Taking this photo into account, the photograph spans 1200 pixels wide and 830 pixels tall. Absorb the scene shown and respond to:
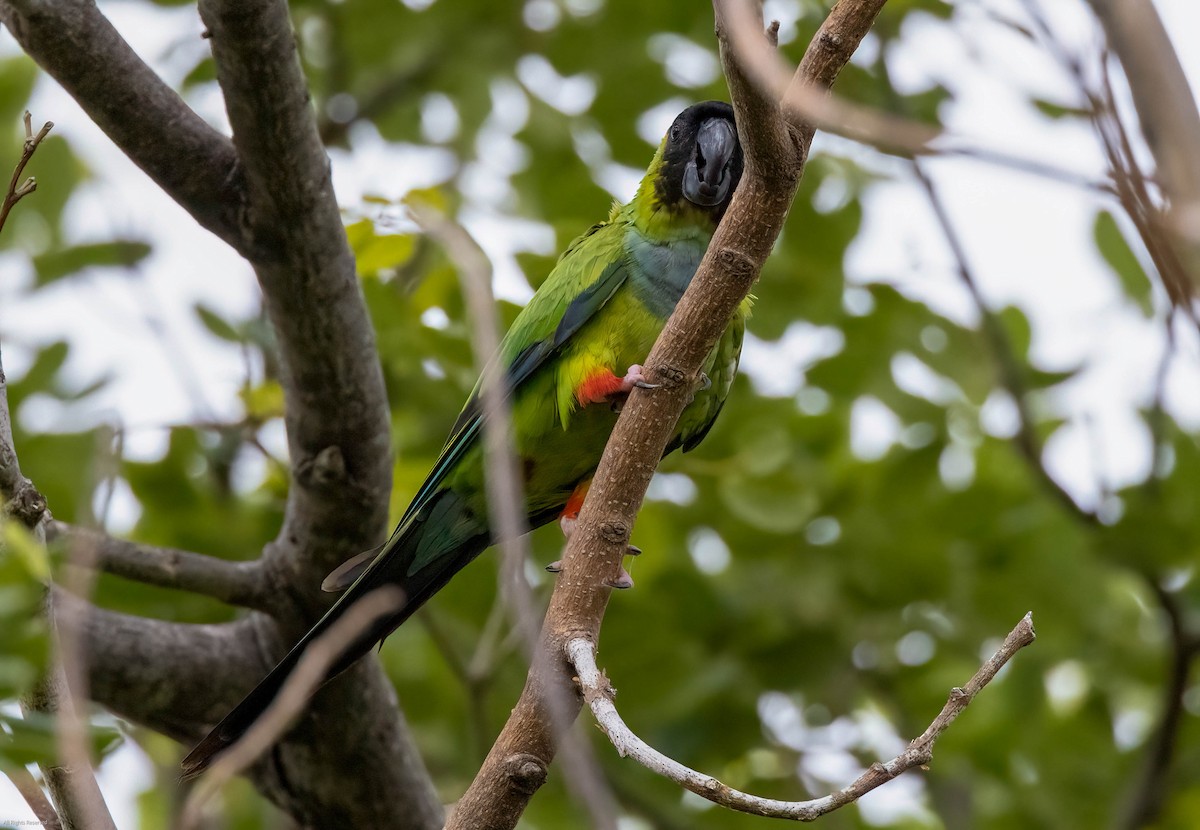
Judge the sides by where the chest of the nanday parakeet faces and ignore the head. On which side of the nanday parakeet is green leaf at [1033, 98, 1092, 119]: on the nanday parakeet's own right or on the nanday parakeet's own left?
on the nanday parakeet's own left

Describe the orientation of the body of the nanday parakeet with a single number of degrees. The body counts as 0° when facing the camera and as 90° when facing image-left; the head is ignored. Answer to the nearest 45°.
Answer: approximately 315°
